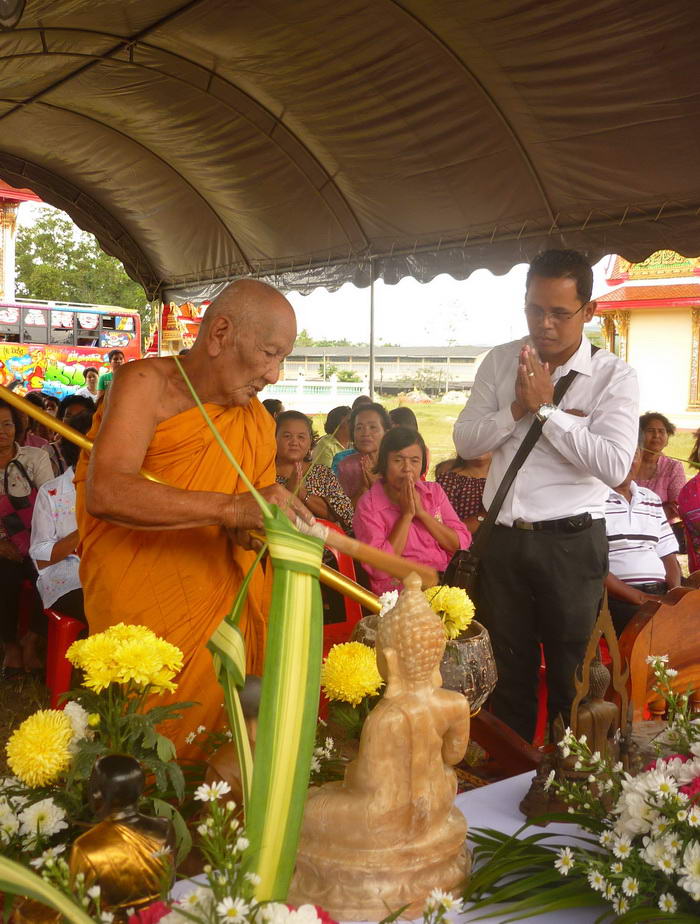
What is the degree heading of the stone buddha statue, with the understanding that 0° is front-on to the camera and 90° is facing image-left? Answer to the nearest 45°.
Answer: approximately 135°

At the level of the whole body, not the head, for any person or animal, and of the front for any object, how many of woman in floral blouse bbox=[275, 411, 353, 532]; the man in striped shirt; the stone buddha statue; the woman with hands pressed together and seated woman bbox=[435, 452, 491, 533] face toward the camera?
4

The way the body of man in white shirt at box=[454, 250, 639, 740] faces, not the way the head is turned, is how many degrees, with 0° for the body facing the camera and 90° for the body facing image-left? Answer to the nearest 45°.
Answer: approximately 45°

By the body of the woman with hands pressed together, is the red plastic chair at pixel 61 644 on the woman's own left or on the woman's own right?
on the woman's own right

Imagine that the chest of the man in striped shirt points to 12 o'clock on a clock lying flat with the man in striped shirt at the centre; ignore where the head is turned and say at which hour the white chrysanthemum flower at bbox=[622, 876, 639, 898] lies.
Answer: The white chrysanthemum flower is roughly at 12 o'clock from the man in striped shirt.
